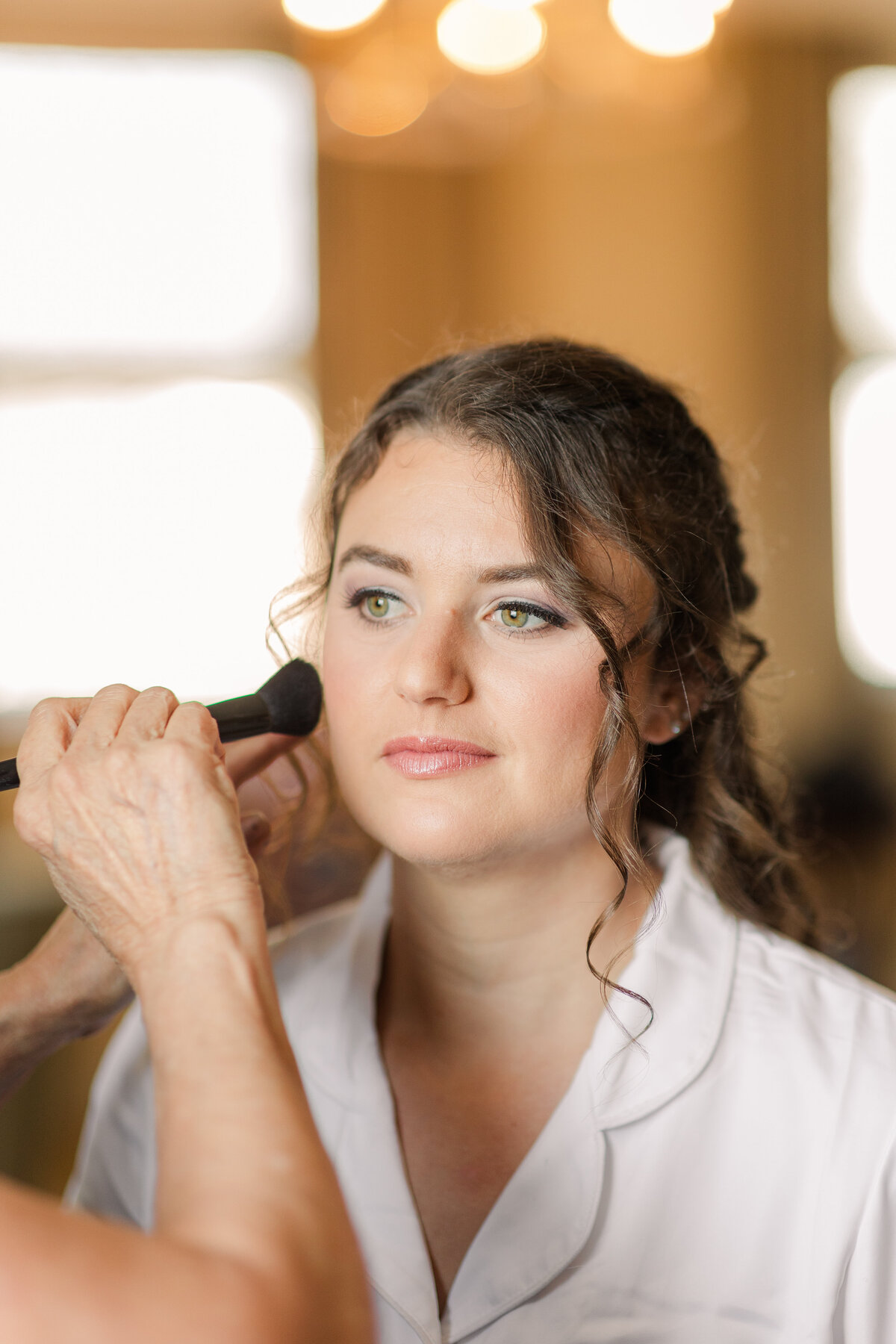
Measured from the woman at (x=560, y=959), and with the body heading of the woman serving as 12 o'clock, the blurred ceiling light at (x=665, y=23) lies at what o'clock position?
The blurred ceiling light is roughly at 5 o'clock from the woman.

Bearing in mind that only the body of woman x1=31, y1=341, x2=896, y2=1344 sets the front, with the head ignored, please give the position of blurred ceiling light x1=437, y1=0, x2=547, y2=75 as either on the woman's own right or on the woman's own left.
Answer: on the woman's own right

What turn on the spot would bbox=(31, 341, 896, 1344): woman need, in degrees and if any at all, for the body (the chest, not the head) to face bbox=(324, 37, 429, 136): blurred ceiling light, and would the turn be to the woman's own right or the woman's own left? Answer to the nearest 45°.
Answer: approximately 135° to the woman's own right

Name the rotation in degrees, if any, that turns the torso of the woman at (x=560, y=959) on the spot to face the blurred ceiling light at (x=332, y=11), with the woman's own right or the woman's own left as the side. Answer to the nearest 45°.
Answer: approximately 135° to the woman's own right

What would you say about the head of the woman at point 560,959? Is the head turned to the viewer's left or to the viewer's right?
to the viewer's left
